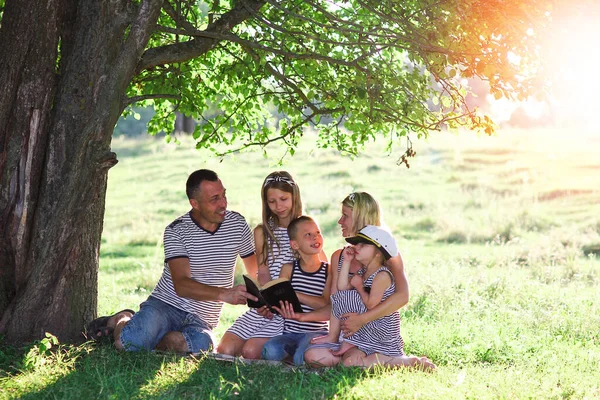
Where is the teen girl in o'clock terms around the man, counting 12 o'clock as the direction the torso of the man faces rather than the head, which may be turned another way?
The teen girl is roughly at 11 o'clock from the man.

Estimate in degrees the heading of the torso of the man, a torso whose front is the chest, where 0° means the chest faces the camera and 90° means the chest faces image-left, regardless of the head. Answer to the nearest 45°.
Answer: approximately 315°

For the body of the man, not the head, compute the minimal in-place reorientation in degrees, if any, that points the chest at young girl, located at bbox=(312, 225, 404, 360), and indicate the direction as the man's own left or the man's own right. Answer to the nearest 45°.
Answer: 0° — they already face them
